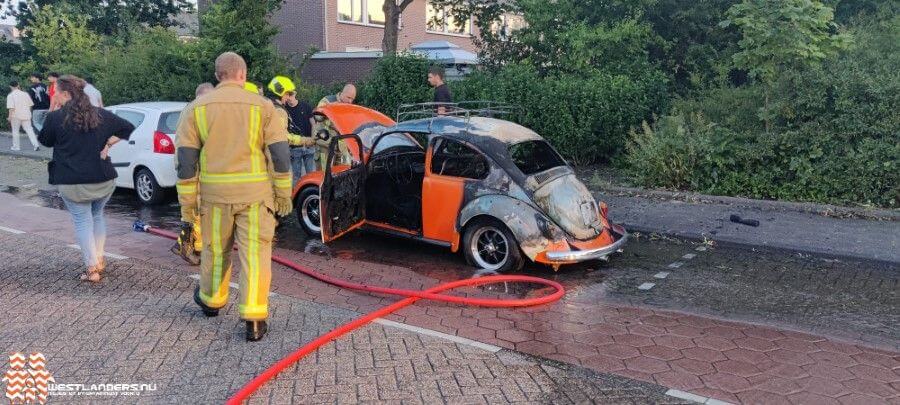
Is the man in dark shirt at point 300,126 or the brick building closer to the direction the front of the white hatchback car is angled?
the brick building

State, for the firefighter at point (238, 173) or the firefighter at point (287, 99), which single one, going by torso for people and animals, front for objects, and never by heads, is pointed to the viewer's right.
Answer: the firefighter at point (287, 99)

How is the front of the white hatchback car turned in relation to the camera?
facing away from the viewer and to the left of the viewer

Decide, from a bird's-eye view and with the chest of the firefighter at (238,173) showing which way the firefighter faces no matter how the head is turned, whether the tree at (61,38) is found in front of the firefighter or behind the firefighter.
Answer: in front

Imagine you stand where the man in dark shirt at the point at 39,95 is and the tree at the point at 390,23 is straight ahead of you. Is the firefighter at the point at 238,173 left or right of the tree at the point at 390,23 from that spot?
right

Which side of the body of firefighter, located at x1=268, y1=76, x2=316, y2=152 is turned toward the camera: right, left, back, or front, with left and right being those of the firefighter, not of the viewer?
right

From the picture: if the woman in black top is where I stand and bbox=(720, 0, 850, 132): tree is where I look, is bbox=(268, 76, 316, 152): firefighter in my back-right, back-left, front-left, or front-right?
front-left

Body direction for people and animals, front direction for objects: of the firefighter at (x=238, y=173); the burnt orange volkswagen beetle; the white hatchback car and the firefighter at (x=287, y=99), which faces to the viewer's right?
the firefighter at (x=287, y=99)

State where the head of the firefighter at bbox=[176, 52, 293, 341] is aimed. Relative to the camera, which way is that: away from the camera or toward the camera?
away from the camera

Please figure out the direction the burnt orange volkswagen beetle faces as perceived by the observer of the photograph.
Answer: facing away from the viewer and to the left of the viewer

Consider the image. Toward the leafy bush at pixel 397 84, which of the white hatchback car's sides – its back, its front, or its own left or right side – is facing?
right

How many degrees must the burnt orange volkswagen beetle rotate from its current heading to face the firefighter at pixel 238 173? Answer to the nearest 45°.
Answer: approximately 90° to its left

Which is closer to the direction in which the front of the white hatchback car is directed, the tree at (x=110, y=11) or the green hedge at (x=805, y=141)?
the tree

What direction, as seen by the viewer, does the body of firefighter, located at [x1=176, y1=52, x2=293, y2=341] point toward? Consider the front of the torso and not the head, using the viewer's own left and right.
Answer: facing away from the viewer

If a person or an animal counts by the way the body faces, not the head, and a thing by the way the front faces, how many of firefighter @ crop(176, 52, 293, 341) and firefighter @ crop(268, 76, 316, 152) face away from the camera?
1

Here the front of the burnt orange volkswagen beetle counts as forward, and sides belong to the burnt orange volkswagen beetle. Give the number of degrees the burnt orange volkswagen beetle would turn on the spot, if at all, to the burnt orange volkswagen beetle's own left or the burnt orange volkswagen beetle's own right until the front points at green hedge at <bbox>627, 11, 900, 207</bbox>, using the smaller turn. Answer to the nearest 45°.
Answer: approximately 90° to the burnt orange volkswagen beetle's own right
